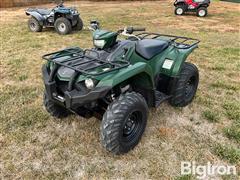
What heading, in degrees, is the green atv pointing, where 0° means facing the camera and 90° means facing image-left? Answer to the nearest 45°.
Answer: approximately 45°

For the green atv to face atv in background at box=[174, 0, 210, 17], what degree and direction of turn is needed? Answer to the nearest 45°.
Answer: approximately 135° to its right

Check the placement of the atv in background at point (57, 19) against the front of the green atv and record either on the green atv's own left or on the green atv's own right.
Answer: on the green atv's own right
